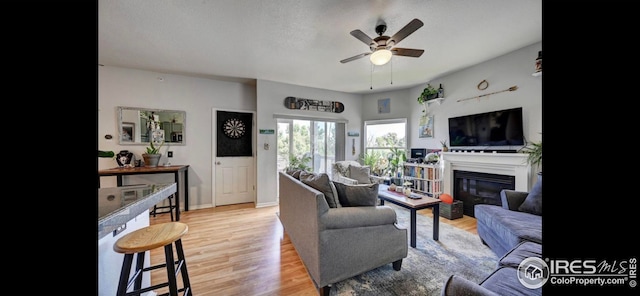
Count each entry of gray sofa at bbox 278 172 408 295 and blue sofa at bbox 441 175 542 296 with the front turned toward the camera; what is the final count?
0

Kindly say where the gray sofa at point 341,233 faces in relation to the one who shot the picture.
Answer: facing away from the viewer and to the right of the viewer

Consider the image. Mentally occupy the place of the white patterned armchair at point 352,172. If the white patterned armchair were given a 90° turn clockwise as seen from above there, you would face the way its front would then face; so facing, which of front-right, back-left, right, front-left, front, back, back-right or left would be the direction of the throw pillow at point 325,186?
front-left

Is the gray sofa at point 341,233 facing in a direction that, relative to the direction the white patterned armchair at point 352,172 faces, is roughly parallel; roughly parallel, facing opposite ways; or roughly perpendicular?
roughly perpendicular

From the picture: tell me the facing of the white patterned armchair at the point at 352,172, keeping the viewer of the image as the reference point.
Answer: facing the viewer and to the right of the viewer

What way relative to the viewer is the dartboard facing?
toward the camera

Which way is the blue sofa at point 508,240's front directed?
to the viewer's left

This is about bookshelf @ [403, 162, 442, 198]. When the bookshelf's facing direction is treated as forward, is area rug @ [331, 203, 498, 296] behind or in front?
in front

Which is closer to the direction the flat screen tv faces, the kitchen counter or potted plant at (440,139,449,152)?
the kitchen counter

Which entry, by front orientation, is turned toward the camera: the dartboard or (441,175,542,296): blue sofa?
the dartboard

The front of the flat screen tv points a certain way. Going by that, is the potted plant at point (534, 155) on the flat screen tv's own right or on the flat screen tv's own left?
on the flat screen tv's own left

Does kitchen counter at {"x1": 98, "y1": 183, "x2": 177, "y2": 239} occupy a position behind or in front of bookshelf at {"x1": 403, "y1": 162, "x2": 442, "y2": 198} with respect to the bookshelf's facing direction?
in front

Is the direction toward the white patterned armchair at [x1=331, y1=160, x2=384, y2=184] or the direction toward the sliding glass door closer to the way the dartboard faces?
the white patterned armchair

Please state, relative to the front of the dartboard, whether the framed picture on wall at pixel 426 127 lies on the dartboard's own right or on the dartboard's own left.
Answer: on the dartboard's own left

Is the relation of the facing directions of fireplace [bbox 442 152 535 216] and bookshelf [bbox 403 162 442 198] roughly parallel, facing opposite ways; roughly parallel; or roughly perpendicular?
roughly parallel

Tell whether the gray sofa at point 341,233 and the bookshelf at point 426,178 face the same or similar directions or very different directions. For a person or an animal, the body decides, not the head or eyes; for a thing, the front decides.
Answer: very different directions
